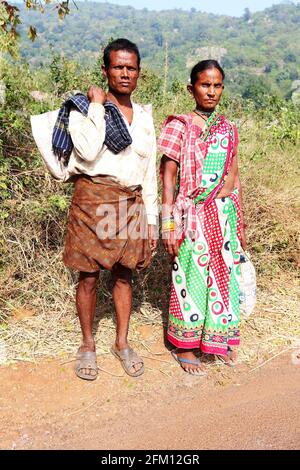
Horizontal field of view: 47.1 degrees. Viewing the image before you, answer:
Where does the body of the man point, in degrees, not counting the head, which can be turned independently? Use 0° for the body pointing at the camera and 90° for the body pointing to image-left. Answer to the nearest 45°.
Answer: approximately 0°

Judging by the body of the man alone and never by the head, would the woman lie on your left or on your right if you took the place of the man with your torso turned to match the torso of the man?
on your left
